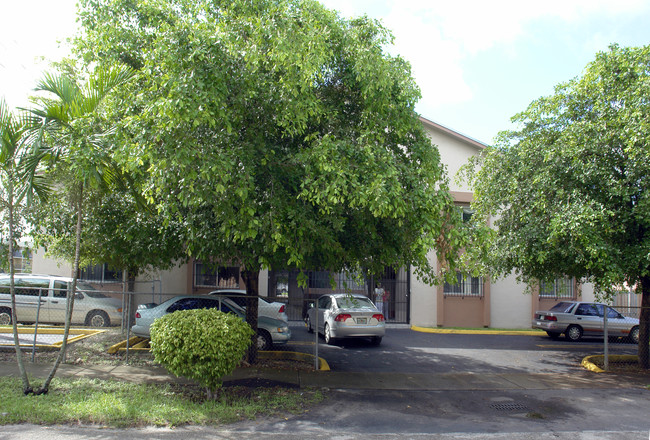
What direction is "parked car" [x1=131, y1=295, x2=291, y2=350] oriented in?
to the viewer's right

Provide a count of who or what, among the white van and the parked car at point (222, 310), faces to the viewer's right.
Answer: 2

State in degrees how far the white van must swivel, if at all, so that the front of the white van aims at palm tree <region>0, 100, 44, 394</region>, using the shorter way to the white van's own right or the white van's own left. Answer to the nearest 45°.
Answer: approximately 90° to the white van's own right

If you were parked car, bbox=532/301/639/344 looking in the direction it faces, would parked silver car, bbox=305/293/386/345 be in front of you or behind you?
behind

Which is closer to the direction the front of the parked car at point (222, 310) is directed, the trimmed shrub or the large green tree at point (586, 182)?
the large green tree

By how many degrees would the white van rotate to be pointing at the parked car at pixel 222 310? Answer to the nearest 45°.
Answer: approximately 45° to its right

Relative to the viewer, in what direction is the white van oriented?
to the viewer's right

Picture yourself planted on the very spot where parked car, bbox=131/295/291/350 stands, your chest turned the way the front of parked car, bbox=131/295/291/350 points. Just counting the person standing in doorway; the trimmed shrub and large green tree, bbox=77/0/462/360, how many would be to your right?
2

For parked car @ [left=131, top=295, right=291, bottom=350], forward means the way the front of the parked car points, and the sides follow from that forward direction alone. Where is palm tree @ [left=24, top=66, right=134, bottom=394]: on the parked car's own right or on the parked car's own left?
on the parked car's own right

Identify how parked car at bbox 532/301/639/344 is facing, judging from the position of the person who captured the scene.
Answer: facing away from the viewer and to the right of the viewer
